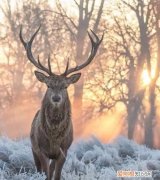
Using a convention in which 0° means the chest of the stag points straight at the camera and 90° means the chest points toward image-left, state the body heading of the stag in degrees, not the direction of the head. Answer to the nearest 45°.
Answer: approximately 0°
